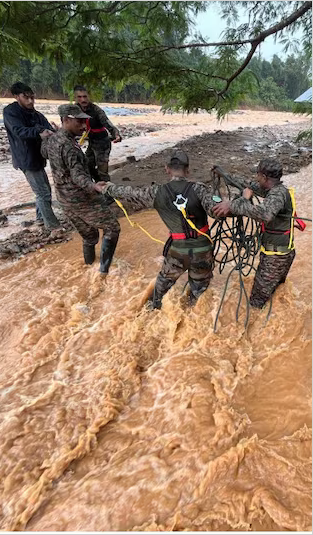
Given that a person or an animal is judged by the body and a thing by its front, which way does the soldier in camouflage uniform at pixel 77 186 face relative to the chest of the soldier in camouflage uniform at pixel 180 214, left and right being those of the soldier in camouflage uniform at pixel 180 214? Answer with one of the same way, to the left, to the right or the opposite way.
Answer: to the right

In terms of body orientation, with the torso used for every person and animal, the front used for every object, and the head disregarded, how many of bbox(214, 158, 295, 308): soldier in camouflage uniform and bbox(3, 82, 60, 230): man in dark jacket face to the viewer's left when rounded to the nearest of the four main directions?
1

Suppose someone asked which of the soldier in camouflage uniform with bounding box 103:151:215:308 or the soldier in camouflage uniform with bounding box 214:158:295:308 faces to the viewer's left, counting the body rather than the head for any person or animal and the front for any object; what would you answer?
the soldier in camouflage uniform with bounding box 214:158:295:308

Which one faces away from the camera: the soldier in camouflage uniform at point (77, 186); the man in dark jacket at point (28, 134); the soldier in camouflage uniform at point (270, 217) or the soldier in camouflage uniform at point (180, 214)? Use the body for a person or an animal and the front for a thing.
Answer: the soldier in camouflage uniform at point (180, 214)

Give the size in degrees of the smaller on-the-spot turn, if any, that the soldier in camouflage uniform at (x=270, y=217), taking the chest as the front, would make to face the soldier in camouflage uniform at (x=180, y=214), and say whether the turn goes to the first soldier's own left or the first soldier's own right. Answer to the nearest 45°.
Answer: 0° — they already face them

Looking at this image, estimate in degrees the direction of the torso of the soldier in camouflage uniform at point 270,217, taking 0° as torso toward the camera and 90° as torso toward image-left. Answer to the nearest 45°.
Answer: approximately 90°

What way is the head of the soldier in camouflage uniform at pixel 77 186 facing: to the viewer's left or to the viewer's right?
to the viewer's right

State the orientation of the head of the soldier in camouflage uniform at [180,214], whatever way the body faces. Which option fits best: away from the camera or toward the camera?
away from the camera

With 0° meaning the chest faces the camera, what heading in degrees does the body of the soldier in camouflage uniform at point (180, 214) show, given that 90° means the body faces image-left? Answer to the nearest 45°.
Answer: approximately 180°

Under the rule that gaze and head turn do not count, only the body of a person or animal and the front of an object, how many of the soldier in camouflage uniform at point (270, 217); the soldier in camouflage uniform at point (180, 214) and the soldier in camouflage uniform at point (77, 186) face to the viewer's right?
1

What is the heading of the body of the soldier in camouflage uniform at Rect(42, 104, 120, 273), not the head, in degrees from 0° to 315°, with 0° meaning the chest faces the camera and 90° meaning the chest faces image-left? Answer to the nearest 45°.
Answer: approximately 270°

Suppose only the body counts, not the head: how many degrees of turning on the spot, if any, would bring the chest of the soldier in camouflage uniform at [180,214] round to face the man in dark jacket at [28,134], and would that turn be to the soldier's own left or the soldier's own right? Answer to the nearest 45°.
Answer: approximately 45° to the soldier's own left

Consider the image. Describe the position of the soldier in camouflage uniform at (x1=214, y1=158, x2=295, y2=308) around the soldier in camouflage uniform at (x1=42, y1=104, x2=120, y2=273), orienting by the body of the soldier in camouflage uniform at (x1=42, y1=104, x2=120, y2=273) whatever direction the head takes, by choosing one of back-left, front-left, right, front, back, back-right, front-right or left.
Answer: front-right

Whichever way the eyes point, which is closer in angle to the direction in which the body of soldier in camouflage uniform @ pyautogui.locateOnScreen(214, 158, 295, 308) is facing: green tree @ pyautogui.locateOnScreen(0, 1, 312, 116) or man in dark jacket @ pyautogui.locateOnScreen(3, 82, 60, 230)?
the man in dark jacket

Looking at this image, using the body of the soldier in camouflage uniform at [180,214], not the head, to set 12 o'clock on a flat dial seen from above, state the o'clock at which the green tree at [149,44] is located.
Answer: The green tree is roughly at 12 o'clock from the soldier in camouflage uniform.
